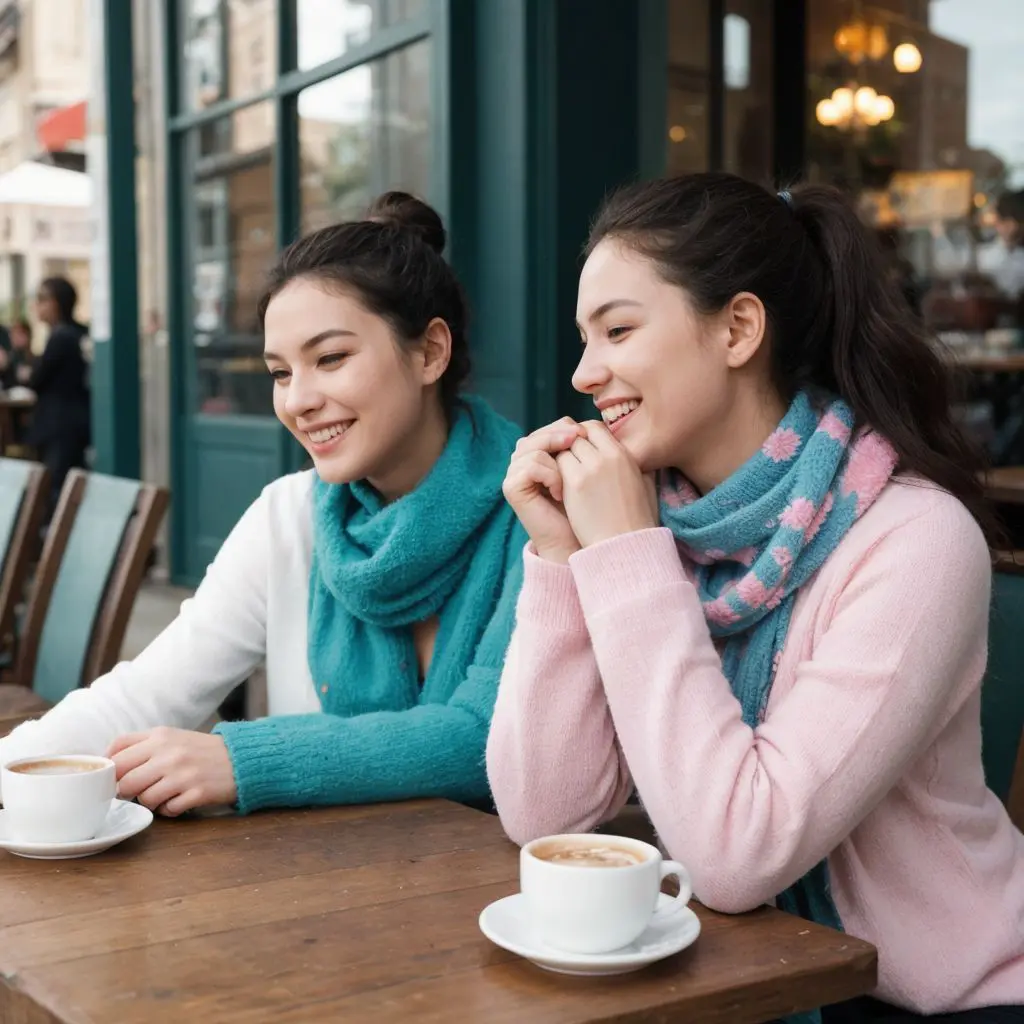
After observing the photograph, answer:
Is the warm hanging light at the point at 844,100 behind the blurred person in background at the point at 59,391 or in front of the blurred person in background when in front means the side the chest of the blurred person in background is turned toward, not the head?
behind

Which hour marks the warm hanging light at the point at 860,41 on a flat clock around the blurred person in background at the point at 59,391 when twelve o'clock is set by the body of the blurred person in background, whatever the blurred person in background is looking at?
The warm hanging light is roughly at 7 o'clock from the blurred person in background.

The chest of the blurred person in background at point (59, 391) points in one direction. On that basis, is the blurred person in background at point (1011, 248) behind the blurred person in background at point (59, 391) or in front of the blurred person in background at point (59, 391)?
behind

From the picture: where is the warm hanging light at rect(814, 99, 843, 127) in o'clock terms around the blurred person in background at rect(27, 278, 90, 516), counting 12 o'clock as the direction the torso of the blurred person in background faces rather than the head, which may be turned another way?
The warm hanging light is roughly at 7 o'clock from the blurred person in background.

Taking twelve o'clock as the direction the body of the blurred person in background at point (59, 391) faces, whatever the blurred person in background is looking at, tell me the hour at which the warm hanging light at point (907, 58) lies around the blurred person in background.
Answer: The warm hanging light is roughly at 7 o'clock from the blurred person in background.

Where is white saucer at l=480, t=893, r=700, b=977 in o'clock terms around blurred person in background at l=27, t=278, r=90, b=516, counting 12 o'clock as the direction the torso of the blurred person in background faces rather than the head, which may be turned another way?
The white saucer is roughly at 9 o'clock from the blurred person in background.

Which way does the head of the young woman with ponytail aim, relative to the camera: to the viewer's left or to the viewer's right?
to the viewer's left

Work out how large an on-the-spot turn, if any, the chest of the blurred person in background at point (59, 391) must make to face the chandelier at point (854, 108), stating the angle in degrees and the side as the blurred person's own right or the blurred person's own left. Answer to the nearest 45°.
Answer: approximately 135° to the blurred person's own left

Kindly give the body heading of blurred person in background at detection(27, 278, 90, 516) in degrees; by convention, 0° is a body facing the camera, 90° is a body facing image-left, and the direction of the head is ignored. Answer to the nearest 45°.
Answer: approximately 90°

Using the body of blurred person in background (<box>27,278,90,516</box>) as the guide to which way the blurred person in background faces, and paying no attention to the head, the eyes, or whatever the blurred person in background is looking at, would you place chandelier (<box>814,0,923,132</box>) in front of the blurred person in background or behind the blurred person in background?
behind
